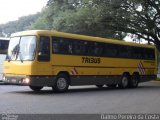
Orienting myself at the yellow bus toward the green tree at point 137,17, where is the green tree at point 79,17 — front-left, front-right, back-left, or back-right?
front-left

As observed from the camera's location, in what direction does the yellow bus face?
facing the viewer and to the left of the viewer

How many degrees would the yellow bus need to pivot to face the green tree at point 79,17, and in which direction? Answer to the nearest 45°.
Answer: approximately 135° to its right

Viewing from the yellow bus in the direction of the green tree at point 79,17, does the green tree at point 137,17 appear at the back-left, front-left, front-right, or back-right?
front-right

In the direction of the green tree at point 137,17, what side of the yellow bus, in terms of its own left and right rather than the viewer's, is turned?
back
